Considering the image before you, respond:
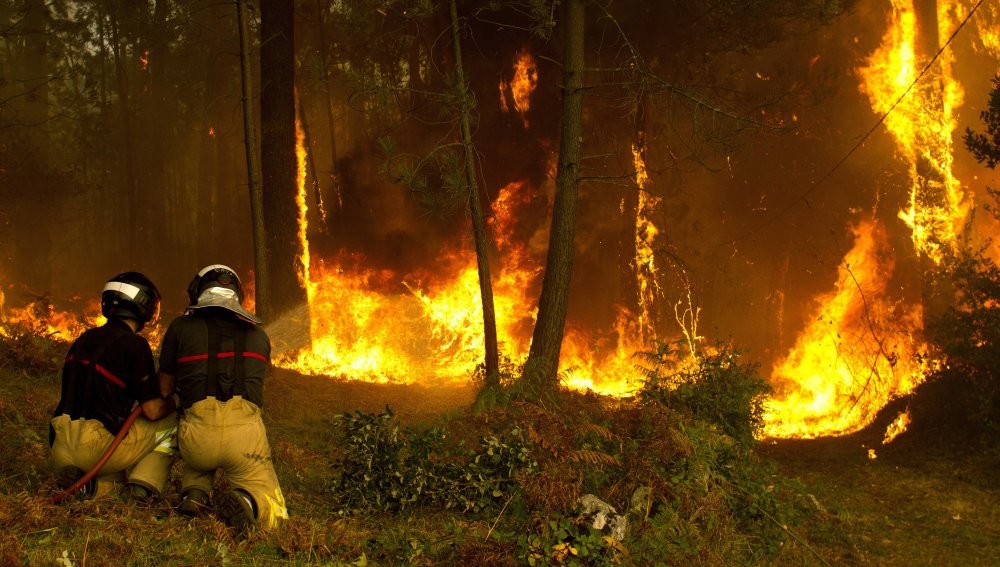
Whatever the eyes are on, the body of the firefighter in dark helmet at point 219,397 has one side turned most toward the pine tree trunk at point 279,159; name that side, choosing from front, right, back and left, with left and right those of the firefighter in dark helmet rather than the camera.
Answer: front

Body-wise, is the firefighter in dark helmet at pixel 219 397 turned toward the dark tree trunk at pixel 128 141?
yes

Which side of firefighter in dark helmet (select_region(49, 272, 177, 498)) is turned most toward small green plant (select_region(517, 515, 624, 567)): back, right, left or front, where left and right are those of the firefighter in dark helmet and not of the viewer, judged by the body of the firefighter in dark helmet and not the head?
right

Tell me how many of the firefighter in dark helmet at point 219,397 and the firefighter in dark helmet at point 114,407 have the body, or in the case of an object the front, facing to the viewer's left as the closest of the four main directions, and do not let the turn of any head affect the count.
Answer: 0

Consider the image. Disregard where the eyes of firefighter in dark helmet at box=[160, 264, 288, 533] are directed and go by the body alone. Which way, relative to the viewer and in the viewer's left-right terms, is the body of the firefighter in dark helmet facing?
facing away from the viewer

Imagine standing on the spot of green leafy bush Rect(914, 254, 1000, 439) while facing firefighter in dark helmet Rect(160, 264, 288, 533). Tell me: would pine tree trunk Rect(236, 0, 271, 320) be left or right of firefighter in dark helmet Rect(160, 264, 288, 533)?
right

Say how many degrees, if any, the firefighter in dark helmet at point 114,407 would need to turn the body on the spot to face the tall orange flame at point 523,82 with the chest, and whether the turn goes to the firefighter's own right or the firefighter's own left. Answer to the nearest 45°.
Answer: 0° — they already face it

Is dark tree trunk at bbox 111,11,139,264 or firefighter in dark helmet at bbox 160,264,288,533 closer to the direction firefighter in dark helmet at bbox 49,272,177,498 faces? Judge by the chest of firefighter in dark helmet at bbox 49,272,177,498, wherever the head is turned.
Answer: the dark tree trunk

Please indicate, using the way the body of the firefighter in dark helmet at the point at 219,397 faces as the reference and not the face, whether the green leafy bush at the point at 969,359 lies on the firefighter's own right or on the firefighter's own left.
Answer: on the firefighter's own right

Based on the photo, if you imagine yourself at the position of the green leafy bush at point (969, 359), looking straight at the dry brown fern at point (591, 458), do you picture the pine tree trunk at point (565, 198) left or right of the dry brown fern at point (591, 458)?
right

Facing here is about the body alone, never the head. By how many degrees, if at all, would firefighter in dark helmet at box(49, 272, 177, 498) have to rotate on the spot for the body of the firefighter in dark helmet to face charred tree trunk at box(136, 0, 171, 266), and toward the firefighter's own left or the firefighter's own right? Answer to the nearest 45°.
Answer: approximately 45° to the firefighter's own left

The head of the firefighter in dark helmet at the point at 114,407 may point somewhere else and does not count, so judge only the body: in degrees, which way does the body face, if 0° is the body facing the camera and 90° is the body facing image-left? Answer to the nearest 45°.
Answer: approximately 225°

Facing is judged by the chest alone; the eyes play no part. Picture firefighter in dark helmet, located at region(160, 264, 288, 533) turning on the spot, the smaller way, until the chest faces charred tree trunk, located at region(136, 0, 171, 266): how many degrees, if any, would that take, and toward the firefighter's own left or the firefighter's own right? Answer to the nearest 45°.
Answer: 0° — they already face it

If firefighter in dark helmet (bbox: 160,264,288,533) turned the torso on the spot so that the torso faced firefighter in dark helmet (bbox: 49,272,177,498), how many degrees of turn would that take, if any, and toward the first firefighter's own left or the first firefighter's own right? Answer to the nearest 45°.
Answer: approximately 45° to the first firefighter's own left
